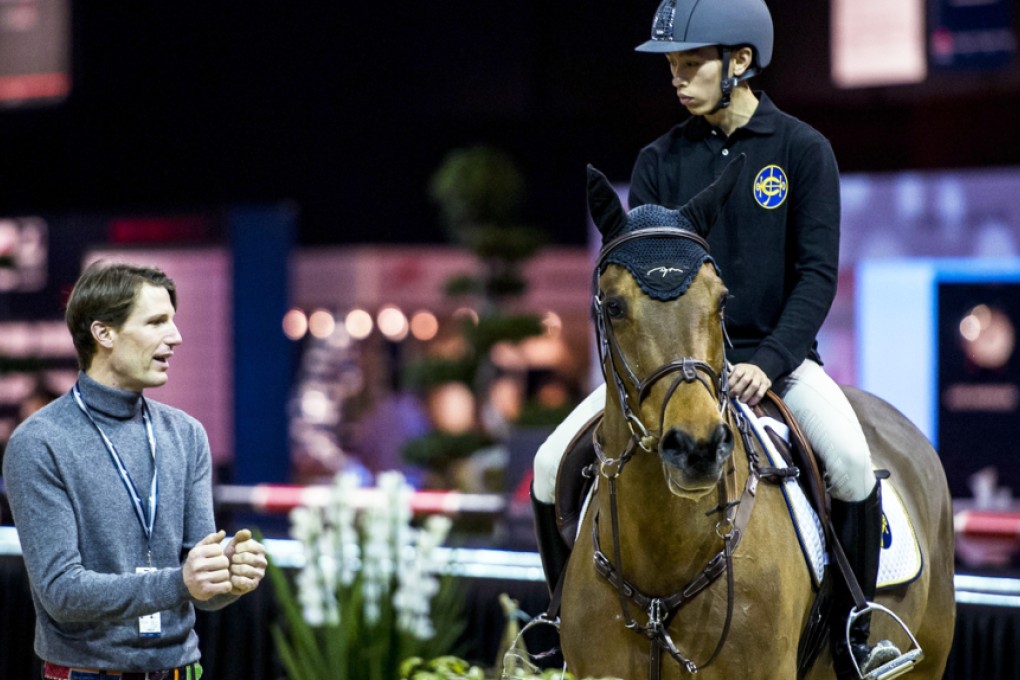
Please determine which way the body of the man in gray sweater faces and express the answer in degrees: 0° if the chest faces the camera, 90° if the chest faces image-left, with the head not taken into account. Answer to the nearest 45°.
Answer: approximately 315°

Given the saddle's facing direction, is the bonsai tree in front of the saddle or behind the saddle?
behind

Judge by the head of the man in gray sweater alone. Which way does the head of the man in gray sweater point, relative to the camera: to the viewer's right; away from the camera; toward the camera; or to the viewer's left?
to the viewer's right

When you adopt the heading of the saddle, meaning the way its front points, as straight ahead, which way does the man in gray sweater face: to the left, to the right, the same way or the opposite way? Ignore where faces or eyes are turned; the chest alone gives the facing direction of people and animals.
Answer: to the left

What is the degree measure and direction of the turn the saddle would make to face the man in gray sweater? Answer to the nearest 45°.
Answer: approximately 45° to its right

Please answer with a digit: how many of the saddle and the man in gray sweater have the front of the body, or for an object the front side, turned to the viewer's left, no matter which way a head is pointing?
0

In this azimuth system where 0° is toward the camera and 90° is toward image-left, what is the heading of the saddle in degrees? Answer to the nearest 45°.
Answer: approximately 0°
